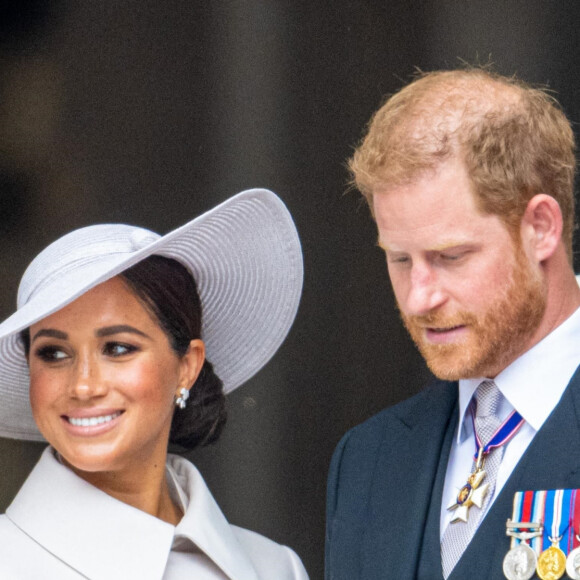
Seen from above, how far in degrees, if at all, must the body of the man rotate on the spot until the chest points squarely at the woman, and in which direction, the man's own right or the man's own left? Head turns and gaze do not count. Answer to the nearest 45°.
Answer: approximately 45° to the man's own right

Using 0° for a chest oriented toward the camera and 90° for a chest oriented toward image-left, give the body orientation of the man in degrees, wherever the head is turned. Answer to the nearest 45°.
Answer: approximately 45°
